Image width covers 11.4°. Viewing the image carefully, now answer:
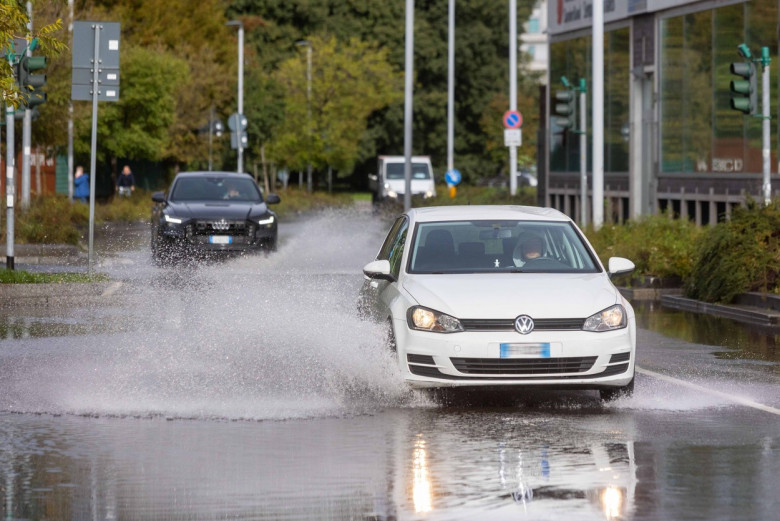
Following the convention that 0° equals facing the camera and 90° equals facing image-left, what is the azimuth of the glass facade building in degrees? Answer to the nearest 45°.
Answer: approximately 45°

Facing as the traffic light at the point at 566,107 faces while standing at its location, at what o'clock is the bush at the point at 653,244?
The bush is roughly at 9 o'clock from the traffic light.

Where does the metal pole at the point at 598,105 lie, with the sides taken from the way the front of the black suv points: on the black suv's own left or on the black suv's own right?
on the black suv's own left

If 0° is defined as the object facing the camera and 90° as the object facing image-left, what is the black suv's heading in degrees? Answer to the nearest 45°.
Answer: approximately 0°
